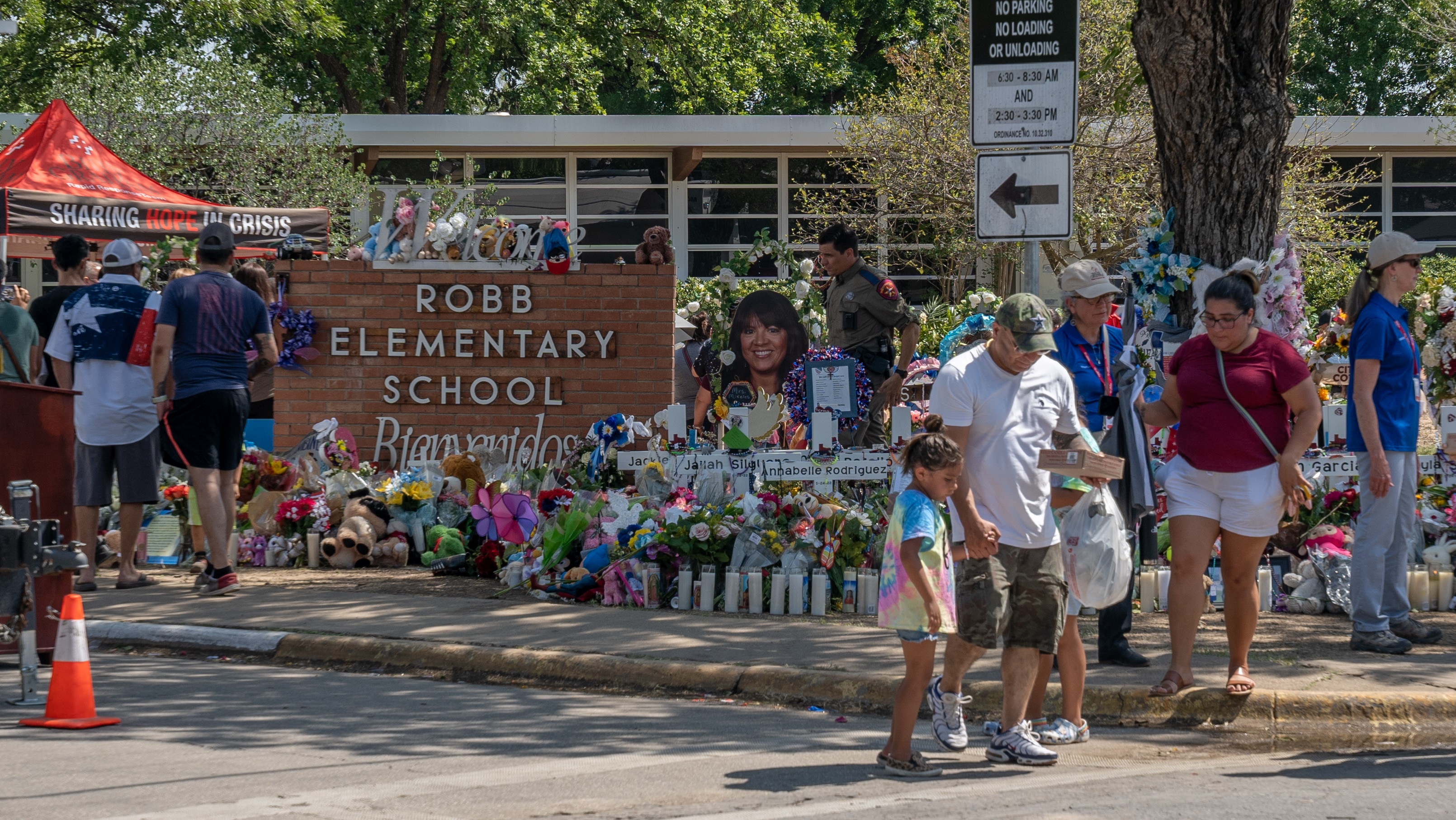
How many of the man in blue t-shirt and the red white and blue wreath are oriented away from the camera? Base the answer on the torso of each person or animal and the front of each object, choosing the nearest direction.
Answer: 1

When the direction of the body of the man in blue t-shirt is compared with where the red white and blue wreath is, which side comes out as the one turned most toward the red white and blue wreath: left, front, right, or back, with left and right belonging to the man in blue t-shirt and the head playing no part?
right

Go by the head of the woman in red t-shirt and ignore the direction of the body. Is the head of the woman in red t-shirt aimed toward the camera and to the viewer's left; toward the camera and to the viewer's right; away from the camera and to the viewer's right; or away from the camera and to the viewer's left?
toward the camera and to the viewer's left

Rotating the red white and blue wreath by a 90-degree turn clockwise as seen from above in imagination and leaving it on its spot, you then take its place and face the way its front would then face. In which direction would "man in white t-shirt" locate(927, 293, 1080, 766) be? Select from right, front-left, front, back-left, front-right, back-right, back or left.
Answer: left

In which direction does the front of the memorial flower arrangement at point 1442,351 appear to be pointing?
toward the camera

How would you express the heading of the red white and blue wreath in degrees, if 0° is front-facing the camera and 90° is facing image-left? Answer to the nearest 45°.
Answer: approximately 0°

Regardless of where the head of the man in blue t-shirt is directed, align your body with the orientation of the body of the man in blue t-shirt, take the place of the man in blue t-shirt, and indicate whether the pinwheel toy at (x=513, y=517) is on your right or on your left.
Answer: on your right

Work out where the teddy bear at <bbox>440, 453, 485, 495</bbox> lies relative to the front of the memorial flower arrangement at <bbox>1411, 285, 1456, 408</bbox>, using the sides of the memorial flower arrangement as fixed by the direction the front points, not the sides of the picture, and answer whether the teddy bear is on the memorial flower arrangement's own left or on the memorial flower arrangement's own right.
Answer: on the memorial flower arrangement's own right

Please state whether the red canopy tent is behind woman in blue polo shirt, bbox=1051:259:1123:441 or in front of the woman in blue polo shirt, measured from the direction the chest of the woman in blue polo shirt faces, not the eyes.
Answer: behind

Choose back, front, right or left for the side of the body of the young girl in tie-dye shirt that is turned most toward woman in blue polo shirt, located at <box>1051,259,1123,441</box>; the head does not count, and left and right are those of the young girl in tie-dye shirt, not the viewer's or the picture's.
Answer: left

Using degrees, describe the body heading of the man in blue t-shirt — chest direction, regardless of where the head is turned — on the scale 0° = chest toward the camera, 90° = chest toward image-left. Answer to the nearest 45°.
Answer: approximately 180°

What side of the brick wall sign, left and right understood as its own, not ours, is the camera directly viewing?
front

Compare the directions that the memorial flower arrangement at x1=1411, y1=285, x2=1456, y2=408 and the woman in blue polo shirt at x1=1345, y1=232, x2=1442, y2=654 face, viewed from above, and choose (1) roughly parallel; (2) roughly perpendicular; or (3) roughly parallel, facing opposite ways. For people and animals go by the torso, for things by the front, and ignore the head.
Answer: roughly perpendicular

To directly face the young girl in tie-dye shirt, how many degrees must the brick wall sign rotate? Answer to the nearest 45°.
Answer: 0° — it already faces them

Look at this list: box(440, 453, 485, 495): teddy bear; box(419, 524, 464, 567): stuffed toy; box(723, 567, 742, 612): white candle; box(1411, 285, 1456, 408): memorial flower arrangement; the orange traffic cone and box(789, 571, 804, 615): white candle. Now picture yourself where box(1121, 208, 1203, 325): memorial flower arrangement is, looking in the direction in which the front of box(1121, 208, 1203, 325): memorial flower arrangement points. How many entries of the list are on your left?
1
